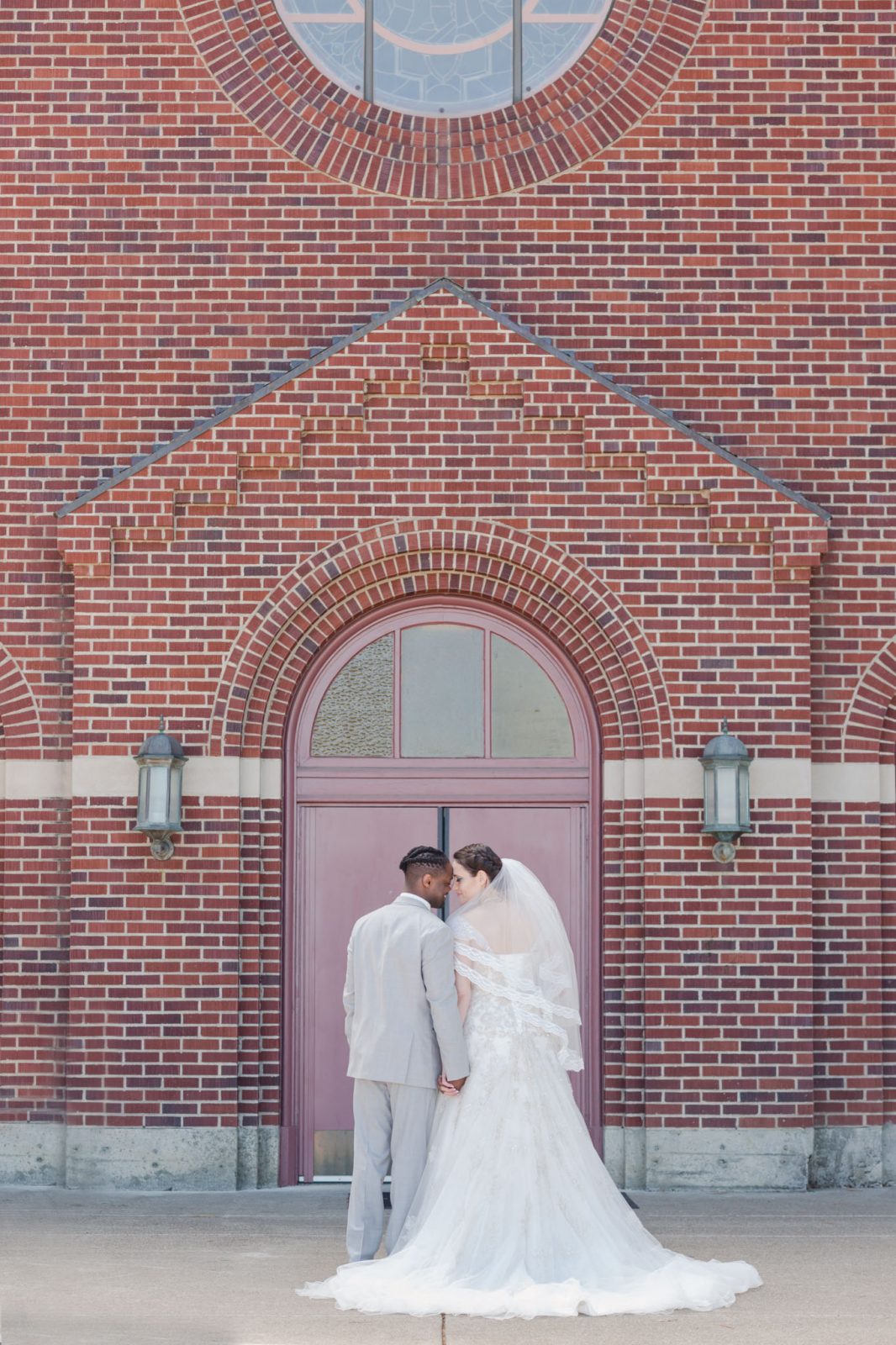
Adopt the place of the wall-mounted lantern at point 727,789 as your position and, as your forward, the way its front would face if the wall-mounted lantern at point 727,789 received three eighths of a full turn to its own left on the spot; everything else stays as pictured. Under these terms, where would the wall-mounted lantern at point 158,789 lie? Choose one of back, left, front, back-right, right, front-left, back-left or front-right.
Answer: back-left

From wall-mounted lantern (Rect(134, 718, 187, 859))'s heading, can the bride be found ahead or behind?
ahead

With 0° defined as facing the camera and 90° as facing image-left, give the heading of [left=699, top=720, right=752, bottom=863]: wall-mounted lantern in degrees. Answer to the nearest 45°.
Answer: approximately 0°

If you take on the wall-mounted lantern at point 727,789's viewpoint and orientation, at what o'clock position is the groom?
The groom is roughly at 1 o'clock from the wall-mounted lantern.

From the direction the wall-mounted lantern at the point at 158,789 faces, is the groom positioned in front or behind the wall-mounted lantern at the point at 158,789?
in front

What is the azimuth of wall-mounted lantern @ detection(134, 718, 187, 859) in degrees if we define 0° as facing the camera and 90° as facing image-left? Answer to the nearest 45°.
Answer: approximately 0°

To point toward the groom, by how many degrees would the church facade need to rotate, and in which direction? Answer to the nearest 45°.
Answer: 0° — it already faces them
